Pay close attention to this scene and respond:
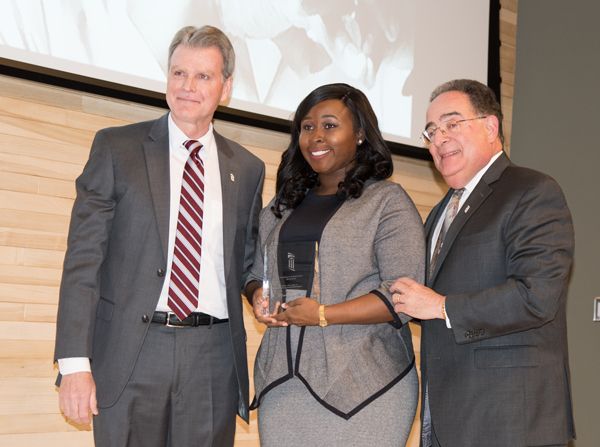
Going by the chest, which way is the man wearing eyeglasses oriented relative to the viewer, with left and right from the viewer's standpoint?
facing the viewer and to the left of the viewer

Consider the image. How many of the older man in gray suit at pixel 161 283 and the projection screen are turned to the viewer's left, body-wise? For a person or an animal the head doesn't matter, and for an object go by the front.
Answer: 0

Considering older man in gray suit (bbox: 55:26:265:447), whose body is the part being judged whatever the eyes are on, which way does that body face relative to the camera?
toward the camera

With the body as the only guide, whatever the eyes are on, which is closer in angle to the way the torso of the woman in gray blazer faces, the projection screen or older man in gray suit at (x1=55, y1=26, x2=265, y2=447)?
the older man in gray suit

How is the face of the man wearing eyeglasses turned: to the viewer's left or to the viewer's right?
to the viewer's left

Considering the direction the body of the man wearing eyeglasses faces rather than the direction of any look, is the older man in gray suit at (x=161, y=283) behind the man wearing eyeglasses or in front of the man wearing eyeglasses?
in front

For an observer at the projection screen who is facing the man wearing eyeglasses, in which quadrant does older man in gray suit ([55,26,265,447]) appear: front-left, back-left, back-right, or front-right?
front-right

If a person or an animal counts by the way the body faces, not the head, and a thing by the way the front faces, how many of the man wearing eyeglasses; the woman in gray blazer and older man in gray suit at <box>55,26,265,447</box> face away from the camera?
0

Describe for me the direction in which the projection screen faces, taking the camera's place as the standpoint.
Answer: facing the viewer and to the right of the viewer

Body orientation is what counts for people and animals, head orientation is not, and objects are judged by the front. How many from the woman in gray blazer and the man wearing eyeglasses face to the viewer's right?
0
